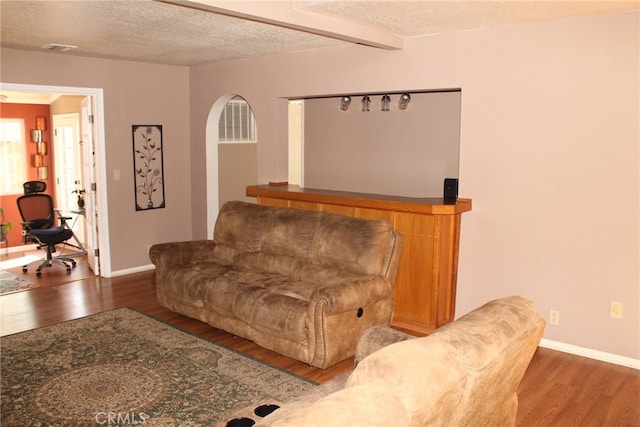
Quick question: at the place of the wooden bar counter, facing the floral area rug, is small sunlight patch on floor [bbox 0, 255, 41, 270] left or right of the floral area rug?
right

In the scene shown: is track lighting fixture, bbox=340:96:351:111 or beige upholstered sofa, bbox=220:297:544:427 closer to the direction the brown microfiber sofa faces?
the beige upholstered sofa

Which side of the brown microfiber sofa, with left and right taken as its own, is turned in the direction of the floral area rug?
front

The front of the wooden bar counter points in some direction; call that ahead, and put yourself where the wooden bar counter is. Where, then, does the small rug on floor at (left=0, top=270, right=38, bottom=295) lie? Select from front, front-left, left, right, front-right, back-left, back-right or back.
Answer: front-right

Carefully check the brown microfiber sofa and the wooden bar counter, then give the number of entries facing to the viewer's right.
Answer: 0

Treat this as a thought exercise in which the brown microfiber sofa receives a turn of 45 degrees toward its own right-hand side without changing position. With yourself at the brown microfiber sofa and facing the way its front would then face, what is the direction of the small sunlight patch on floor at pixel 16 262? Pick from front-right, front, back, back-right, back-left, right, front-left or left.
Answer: front-right

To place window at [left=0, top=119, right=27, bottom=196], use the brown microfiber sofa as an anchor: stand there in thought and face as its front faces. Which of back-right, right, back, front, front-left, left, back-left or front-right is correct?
right

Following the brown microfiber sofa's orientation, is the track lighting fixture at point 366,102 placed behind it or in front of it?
behind

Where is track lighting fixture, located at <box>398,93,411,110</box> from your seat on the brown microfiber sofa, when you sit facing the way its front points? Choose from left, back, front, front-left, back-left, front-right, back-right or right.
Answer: back

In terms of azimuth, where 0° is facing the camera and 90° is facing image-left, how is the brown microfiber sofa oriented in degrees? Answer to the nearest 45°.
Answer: approximately 45°

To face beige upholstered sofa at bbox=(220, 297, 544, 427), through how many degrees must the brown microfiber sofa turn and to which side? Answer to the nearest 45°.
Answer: approximately 45° to its left
